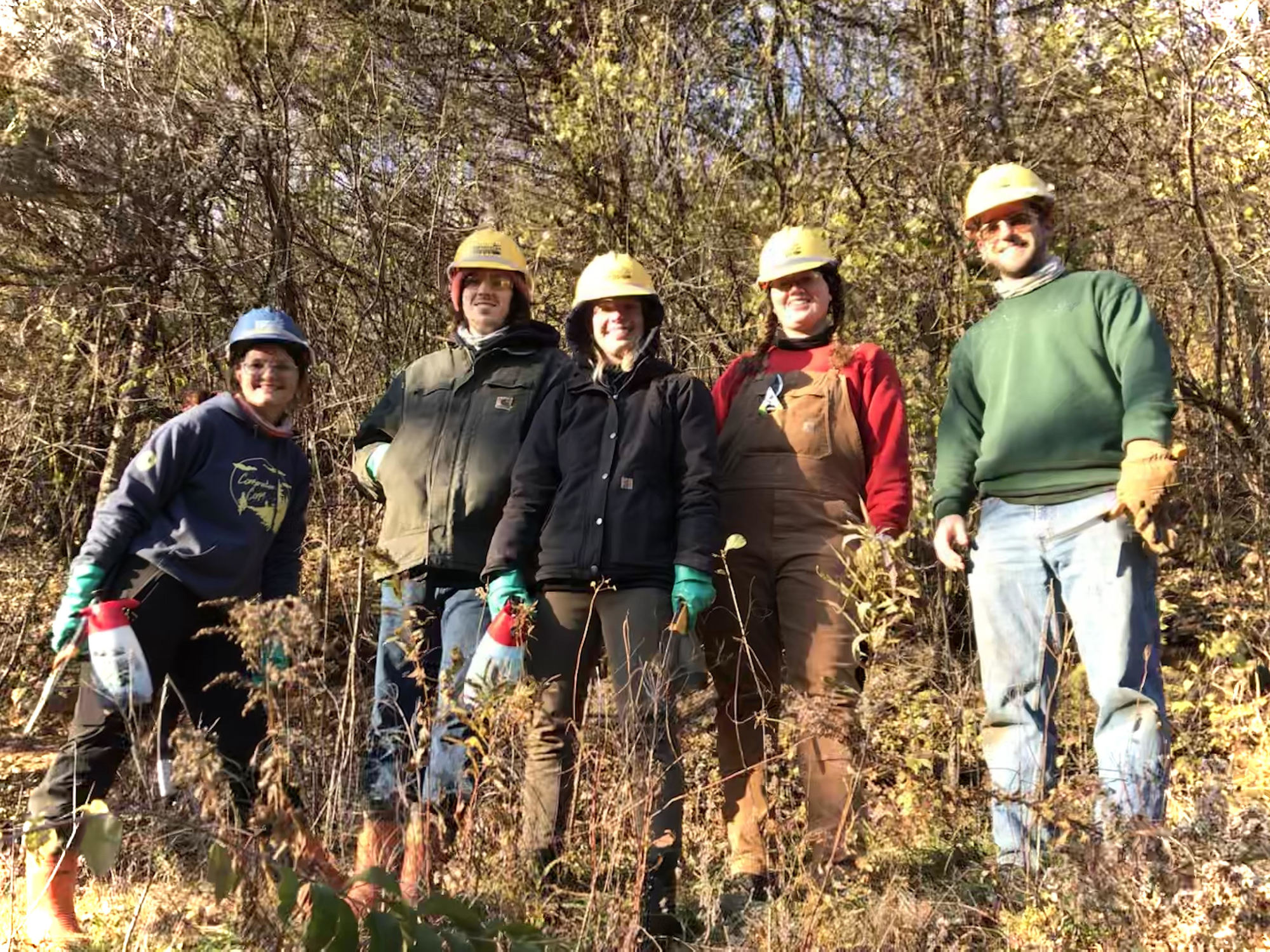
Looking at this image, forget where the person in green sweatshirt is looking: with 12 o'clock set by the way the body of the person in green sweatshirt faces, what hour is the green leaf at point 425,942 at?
The green leaf is roughly at 1 o'clock from the person in green sweatshirt.

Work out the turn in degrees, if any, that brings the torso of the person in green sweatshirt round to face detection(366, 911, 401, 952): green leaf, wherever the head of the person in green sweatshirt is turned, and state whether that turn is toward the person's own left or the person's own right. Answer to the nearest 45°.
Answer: approximately 45° to the person's own right

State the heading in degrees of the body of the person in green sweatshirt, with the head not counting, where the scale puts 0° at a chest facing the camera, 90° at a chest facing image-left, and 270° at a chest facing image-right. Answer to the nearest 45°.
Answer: approximately 0°

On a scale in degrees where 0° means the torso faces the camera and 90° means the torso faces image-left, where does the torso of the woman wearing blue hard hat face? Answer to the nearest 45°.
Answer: approximately 315°

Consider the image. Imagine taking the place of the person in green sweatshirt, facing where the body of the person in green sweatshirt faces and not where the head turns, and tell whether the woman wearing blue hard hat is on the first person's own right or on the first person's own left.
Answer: on the first person's own right

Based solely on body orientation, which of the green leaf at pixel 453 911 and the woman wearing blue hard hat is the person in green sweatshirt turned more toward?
the green leaf

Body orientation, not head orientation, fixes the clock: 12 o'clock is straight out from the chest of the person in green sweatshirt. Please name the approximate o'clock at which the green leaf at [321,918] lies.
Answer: The green leaf is roughly at 1 o'clock from the person in green sweatshirt.
